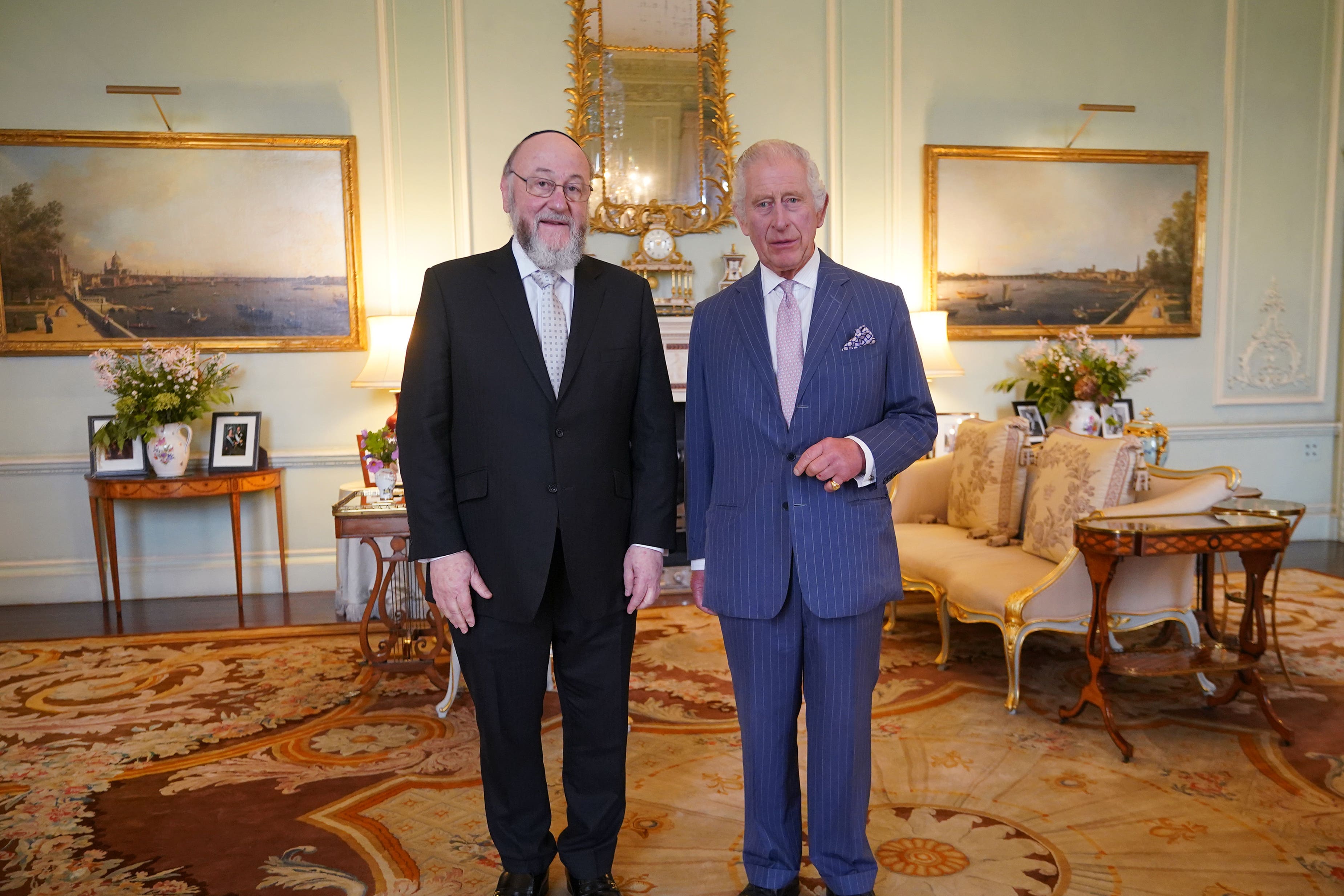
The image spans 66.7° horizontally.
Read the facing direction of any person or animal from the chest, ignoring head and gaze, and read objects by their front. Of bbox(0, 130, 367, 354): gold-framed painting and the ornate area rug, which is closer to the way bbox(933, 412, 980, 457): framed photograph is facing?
the ornate area rug

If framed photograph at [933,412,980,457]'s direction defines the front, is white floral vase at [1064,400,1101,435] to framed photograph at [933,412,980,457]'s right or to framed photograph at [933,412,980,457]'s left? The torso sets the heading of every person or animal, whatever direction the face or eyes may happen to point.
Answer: on its left

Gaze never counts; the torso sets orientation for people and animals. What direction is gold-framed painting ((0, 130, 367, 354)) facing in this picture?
toward the camera

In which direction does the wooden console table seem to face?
toward the camera

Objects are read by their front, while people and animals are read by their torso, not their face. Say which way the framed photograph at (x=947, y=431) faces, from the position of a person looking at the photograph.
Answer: facing the viewer

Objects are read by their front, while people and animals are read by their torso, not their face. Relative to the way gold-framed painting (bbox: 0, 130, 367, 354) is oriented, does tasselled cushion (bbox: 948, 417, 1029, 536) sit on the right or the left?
on its left

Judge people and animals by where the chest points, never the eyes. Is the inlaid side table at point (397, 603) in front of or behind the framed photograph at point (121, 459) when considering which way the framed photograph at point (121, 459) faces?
in front

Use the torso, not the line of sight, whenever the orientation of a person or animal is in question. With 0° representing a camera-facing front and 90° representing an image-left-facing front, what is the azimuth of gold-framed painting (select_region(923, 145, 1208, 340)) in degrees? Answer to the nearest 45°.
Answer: approximately 0°

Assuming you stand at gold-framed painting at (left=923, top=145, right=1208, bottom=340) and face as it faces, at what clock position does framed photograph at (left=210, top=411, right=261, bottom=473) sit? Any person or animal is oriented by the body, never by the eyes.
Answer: The framed photograph is roughly at 2 o'clock from the gold-framed painting.

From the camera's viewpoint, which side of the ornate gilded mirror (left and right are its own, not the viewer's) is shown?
front

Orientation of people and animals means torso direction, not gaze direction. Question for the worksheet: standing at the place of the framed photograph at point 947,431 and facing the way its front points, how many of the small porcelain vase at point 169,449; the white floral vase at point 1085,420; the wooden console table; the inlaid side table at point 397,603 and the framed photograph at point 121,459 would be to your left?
1

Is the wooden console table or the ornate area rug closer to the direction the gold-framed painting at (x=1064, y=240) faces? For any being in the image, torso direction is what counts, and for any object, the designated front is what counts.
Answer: the ornate area rug

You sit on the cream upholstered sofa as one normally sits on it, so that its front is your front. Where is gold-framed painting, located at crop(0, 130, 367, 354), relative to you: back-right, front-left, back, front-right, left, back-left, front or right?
front-right

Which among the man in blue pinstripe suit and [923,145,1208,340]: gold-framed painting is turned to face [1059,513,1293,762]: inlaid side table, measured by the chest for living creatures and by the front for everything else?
the gold-framed painting
